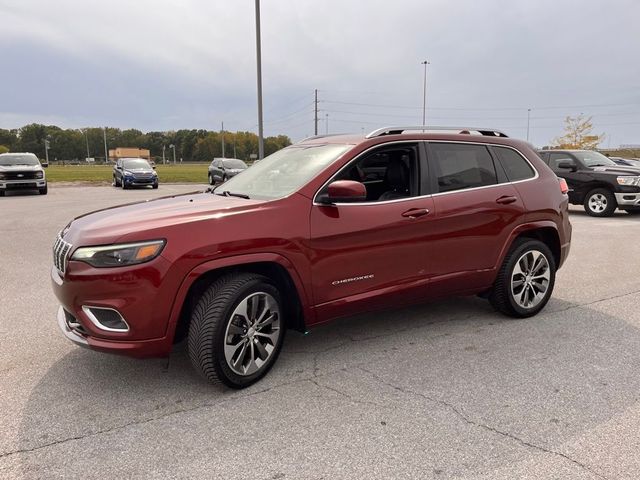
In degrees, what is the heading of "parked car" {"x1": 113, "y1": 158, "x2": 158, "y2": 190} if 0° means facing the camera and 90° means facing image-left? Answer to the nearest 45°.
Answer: approximately 315°

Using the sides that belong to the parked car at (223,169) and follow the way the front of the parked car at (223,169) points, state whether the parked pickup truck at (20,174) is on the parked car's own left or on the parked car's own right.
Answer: on the parked car's own right

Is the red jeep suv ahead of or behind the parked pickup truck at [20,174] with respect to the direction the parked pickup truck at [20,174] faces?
ahead

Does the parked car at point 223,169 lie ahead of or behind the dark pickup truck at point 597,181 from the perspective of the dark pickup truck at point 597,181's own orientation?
behind

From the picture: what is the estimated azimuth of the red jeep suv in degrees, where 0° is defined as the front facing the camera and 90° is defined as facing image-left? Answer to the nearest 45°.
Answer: approximately 45°

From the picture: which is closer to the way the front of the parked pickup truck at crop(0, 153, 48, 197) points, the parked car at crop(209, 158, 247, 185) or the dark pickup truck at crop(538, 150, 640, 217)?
the dark pickup truck

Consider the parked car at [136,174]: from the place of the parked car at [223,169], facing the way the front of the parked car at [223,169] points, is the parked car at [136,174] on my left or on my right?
on my right

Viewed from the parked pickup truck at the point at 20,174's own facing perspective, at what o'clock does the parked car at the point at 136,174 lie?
the parked car at the point at 136,174 is roughly at 8 o'clock from the parked pickup truck at the point at 20,174.

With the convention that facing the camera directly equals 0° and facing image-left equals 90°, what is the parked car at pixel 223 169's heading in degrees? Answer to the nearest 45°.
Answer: approximately 315°

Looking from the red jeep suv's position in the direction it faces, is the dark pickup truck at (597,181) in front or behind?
behind

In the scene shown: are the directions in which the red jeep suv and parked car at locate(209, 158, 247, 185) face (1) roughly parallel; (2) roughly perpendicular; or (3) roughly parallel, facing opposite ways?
roughly perpendicular
